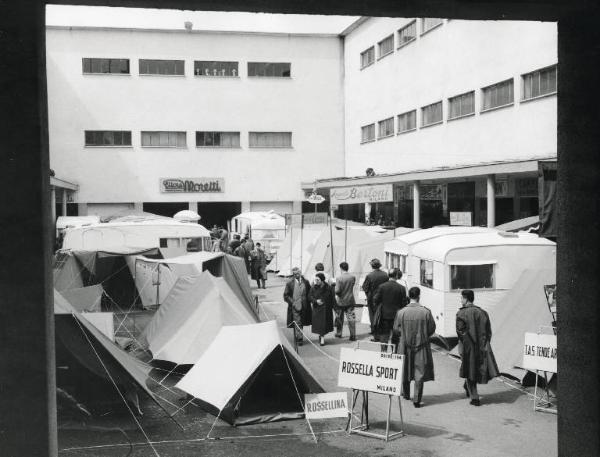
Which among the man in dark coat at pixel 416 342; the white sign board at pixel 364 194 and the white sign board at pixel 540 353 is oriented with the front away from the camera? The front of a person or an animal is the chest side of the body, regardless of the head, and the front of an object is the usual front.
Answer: the man in dark coat

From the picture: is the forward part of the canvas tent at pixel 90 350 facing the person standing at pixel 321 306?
no

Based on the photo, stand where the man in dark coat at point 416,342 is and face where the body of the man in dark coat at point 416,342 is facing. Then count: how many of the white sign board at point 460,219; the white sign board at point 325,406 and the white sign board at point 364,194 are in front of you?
2

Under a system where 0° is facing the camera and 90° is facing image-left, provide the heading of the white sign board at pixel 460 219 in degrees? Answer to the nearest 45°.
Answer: approximately 0°

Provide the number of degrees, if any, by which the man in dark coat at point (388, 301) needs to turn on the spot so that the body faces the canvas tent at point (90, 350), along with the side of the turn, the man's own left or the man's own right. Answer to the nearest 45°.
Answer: approximately 135° to the man's own left

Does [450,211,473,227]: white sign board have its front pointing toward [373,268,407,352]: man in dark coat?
yes

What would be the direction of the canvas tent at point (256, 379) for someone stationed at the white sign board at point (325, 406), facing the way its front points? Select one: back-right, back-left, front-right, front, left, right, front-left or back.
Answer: back-right

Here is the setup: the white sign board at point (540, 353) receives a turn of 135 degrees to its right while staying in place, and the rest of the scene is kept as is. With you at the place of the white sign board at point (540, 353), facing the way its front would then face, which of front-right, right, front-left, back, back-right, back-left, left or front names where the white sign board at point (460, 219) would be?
front-right

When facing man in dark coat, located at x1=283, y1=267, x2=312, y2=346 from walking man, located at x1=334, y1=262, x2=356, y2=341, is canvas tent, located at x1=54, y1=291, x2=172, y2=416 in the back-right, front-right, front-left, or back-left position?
front-left

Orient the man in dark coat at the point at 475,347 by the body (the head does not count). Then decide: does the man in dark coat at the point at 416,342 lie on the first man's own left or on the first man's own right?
on the first man's own left

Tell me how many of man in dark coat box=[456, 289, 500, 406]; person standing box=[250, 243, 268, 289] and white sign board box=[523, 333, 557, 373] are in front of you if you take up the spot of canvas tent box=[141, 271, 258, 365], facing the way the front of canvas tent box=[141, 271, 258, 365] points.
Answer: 2

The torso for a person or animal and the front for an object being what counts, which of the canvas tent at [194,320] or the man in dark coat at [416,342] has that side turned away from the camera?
the man in dark coat

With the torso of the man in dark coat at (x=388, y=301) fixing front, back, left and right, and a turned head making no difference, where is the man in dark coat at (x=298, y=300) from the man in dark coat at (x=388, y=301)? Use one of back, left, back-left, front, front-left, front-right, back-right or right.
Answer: front-left

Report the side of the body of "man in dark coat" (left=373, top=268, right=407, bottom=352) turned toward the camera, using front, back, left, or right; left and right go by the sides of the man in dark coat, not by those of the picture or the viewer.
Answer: back

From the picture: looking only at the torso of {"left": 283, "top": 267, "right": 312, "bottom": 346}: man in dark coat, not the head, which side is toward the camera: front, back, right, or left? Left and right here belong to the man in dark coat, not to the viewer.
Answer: front

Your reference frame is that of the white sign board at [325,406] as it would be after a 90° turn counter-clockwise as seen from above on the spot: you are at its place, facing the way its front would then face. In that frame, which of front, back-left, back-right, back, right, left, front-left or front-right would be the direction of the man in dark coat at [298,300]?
left

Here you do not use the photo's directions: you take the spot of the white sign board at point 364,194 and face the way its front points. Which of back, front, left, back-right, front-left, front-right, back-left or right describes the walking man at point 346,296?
front

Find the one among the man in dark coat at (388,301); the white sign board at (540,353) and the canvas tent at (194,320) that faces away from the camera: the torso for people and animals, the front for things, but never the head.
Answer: the man in dark coat

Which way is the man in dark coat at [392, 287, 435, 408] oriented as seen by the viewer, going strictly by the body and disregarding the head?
away from the camera

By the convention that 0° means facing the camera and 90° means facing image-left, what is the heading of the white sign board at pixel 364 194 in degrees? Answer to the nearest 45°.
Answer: approximately 0°

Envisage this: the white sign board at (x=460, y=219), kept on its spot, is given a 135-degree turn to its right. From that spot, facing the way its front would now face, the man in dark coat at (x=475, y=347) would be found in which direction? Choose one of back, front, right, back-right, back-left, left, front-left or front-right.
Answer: back-left

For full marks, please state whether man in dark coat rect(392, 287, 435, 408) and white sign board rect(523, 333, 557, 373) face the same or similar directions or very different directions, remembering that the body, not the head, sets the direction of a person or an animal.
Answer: very different directions

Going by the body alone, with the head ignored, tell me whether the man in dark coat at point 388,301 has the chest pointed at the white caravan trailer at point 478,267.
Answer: no
